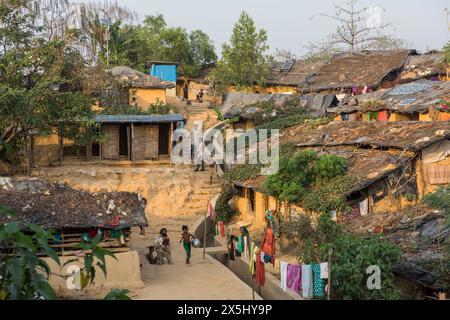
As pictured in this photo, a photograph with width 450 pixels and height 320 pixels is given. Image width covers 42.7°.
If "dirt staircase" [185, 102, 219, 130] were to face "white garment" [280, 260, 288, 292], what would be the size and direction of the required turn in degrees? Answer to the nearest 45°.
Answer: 0° — it already faces it

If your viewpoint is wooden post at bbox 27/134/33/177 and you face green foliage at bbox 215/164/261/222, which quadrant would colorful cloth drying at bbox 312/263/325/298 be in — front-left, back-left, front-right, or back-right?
front-right

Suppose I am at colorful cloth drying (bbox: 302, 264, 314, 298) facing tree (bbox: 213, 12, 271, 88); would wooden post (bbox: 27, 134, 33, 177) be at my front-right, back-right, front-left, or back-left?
front-left

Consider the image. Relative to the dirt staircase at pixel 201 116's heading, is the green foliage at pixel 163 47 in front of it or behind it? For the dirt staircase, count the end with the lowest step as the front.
behind

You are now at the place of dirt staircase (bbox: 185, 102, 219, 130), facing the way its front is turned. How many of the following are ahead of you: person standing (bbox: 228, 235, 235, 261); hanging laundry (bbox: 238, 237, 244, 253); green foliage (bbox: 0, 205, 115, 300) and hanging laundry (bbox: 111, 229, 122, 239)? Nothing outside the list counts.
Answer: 4

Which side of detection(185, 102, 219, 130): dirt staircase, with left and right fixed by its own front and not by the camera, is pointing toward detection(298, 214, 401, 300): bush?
front

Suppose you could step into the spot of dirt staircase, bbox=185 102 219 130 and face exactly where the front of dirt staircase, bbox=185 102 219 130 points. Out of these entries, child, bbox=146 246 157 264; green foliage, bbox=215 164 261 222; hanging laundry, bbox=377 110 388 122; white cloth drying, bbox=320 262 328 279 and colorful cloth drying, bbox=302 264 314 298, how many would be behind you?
0

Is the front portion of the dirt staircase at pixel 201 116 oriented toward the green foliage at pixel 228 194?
yes

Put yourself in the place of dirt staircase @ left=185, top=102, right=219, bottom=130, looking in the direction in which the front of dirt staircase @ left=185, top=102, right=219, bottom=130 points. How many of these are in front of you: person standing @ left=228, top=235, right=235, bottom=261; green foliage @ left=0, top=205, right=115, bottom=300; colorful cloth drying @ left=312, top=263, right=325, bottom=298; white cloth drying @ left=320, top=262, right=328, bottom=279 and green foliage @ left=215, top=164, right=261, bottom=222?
5

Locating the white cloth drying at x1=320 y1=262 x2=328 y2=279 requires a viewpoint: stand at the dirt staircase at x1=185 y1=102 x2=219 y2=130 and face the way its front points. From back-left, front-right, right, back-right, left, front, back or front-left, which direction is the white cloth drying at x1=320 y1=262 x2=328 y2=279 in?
front

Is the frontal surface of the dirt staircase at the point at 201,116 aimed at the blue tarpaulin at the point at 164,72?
no

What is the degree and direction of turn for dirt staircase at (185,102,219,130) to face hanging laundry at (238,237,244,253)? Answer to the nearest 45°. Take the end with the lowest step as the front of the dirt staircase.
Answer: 0° — it already faces it

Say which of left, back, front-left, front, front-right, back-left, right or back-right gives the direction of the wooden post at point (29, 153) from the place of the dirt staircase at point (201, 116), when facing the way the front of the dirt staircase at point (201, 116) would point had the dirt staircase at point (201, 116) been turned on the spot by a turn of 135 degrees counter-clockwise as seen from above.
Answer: back

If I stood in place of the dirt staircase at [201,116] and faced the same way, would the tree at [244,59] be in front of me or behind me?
behind

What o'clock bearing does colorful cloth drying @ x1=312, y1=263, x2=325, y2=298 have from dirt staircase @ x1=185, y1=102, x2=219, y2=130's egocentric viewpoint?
The colorful cloth drying is roughly at 12 o'clock from the dirt staircase.

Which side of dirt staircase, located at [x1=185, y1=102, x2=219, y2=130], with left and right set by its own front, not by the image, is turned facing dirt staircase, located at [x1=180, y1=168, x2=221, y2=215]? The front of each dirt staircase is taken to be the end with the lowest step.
front

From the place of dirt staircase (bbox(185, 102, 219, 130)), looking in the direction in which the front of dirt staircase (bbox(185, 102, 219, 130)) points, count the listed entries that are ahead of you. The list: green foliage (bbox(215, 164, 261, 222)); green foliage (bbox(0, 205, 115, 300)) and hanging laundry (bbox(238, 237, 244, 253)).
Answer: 3

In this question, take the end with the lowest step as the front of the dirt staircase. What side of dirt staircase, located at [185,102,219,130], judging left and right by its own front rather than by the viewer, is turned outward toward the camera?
front

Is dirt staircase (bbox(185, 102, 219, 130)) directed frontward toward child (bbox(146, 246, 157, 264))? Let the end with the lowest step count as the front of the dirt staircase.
yes
